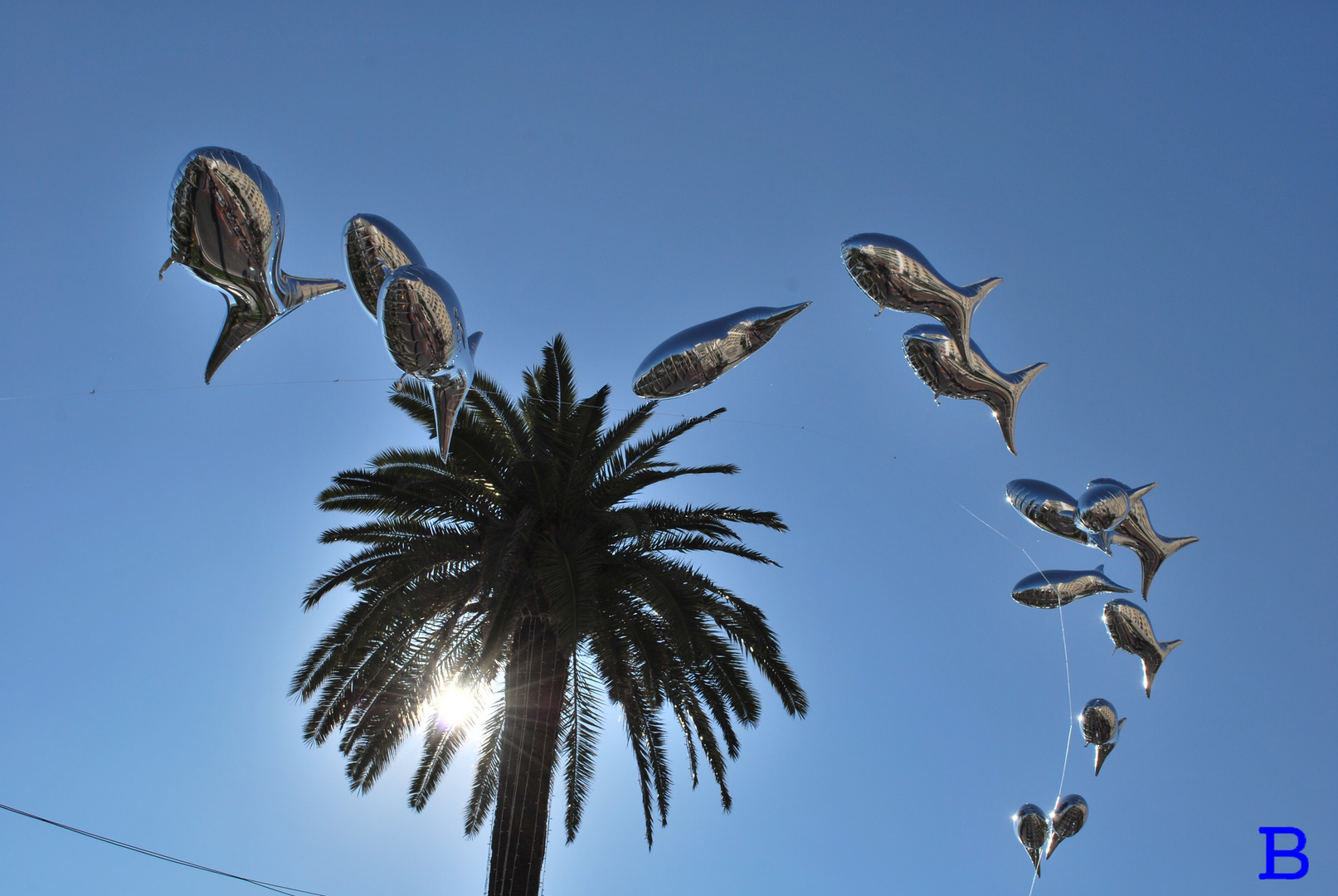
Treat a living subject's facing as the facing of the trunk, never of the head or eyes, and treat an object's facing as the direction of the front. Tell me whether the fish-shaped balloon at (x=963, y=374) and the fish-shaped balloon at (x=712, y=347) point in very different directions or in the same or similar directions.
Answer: same or similar directions

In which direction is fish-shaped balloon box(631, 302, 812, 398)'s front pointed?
to the viewer's left

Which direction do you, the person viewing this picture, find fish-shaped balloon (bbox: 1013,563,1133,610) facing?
facing to the left of the viewer

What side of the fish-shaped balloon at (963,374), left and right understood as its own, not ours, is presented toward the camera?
left

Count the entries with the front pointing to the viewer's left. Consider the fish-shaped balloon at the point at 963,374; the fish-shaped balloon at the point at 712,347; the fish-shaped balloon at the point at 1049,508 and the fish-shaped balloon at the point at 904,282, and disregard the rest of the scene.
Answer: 4

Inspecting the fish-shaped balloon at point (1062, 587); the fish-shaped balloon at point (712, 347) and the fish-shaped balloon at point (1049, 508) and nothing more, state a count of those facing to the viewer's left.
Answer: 3

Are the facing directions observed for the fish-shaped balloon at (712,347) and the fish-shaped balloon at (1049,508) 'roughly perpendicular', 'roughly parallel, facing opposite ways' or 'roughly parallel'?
roughly parallel

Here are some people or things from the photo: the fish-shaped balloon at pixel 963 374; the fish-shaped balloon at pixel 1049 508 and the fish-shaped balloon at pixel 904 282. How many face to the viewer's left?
3

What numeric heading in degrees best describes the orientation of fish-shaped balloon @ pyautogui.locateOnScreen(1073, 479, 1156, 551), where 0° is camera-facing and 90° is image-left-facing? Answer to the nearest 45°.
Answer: approximately 45°
